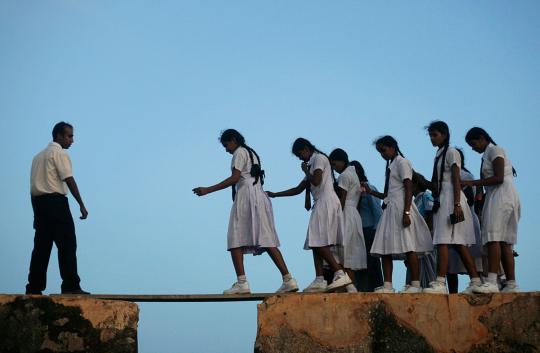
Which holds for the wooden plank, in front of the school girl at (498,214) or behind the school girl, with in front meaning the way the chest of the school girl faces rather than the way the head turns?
in front

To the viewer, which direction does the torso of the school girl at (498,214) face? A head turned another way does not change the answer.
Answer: to the viewer's left

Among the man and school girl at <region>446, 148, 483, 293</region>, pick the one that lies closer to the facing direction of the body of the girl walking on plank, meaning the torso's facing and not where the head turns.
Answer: the man

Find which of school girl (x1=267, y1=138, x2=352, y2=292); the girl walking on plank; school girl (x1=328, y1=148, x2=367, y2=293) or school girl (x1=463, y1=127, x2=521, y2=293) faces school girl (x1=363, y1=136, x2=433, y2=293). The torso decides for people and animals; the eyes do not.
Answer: school girl (x1=463, y1=127, x2=521, y2=293)

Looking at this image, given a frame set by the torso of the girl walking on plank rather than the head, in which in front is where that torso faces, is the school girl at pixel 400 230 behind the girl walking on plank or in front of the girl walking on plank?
behind

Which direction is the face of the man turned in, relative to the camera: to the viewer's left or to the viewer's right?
to the viewer's right

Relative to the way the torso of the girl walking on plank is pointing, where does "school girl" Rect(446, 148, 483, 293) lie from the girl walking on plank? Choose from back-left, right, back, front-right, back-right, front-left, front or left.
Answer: back

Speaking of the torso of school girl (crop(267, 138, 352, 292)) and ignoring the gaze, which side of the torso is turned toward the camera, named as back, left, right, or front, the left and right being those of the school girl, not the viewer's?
left

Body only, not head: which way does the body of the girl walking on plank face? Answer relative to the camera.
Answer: to the viewer's left

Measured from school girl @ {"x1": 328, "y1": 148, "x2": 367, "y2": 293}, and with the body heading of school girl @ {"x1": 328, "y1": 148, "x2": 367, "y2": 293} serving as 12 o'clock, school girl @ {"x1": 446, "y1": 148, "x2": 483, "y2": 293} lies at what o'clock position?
school girl @ {"x1": 446, "y1": 148, "x2": 483, "y2": 293} is roughly at 6 o'clock from school girl @ {"x1": 328, "y1": 148, "x2": 367, "y2": 293}.

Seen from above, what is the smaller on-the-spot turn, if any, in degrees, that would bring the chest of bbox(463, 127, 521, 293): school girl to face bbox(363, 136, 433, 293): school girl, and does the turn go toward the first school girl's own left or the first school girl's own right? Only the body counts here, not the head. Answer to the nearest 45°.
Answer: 0° — they already face them

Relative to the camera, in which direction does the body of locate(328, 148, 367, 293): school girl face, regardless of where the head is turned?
to the viewer's left
